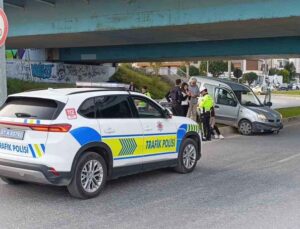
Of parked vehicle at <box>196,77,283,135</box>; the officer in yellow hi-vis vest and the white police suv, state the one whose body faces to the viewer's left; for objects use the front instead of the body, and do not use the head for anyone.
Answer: the officer in yellow hi-vis vest

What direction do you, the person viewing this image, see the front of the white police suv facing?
facing away from the viewer and to the right of the viewer

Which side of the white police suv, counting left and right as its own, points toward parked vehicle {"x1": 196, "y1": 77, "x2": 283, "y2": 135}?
front

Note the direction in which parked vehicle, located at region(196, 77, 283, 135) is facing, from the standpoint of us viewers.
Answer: facing the viewer and to the right of the viewer

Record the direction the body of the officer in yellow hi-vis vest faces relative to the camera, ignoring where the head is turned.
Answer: to the viewer's left

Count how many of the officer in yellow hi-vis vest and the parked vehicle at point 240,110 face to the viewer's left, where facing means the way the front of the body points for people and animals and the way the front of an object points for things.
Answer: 1

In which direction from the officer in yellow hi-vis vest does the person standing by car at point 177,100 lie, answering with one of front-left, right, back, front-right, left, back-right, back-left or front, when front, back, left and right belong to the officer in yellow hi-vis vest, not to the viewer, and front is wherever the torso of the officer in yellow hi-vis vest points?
front-right

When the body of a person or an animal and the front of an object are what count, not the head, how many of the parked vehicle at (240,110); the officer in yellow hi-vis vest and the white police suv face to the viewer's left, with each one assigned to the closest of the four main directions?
1

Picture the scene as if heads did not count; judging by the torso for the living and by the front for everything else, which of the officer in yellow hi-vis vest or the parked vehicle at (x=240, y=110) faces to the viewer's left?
the officer in yellow hi-vis vest

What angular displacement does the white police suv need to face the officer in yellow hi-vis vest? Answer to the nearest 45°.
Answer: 0° — it already faces them
